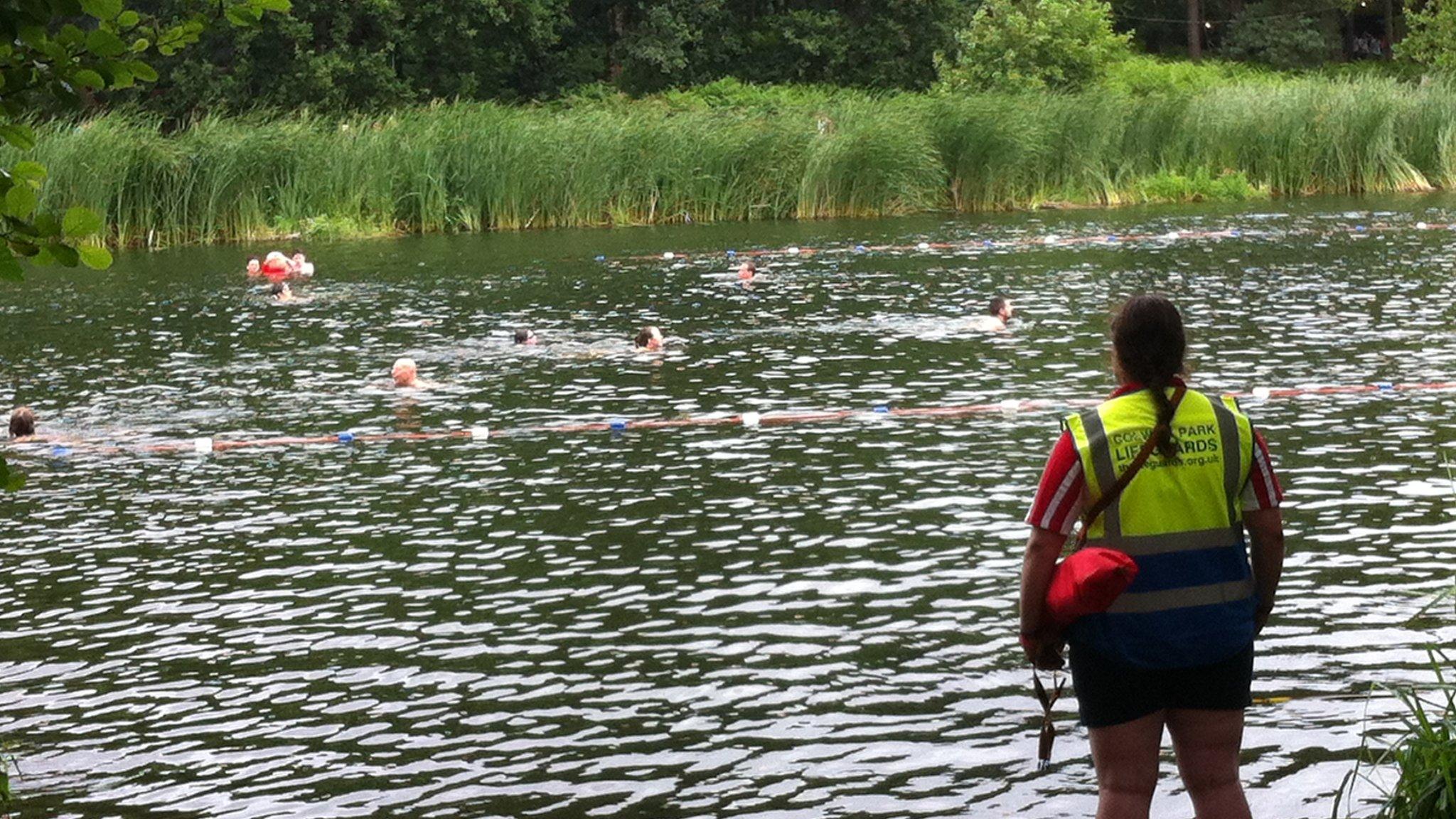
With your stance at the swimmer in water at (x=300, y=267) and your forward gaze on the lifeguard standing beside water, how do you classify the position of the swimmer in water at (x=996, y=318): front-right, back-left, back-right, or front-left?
front-left

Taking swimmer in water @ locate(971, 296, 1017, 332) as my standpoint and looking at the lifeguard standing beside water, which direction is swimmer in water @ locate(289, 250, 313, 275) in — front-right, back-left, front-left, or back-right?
back-right

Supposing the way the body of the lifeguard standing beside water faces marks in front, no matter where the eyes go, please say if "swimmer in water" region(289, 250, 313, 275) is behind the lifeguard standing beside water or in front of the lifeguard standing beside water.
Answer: in front

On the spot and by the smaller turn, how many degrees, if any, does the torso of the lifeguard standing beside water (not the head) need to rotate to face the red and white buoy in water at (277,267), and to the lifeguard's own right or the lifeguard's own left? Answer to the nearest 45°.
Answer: approximately 45° to the lifeguard's own left

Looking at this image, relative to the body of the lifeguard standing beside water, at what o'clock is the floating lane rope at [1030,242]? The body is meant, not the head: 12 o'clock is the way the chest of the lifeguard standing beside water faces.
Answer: The floating lane rope is roughly at 12 o'clock from the lifeguard standing beside water.

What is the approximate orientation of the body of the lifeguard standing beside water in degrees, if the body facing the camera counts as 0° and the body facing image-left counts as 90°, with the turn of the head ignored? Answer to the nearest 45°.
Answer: approximately 180°

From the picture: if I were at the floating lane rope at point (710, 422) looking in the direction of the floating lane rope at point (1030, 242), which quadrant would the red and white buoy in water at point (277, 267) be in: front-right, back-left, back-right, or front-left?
front-left

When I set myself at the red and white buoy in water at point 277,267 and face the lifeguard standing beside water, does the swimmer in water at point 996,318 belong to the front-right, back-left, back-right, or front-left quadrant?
front-left

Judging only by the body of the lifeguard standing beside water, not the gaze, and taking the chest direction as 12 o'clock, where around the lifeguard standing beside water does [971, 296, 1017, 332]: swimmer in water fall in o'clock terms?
The swimmer in water is roughly at 12 o'clock from the lifeguard standing beside water.

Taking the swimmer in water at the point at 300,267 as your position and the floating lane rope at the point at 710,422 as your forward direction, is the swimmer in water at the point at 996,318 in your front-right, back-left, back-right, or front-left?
front-left

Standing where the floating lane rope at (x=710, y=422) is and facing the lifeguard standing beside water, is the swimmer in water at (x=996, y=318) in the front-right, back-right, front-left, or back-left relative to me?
back-left

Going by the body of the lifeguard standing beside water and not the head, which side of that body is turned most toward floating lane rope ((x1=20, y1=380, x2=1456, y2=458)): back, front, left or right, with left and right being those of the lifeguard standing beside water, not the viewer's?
front

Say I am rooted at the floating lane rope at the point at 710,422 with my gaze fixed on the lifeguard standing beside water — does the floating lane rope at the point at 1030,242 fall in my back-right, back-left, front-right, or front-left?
back-left
